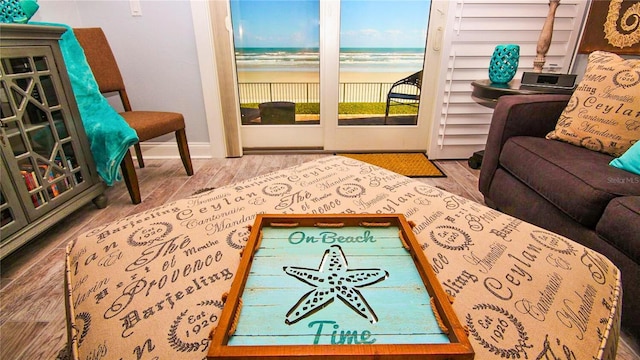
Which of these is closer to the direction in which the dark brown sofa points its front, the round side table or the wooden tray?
the wooden tray

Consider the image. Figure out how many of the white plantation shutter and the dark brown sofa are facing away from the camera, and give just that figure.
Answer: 0

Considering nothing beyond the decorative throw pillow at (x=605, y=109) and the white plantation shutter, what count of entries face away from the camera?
0

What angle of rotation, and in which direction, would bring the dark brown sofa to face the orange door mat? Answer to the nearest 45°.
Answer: approximately 90° to its right

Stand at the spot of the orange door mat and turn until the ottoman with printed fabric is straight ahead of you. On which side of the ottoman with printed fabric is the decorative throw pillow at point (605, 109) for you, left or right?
left

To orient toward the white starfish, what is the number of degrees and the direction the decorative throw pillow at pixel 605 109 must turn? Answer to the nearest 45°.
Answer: approximately 45° to its left

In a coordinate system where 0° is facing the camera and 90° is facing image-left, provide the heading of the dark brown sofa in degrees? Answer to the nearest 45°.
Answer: approximately 45°

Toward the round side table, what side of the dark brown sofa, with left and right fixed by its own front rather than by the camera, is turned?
right

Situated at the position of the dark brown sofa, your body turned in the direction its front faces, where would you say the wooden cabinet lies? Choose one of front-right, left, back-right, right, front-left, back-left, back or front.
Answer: front

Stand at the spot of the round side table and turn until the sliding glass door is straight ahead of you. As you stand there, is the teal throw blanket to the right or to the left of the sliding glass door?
left

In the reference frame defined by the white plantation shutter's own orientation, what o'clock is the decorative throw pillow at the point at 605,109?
The decorative throw pillow is roughly at 11 o'clock from the white plantation shutter.

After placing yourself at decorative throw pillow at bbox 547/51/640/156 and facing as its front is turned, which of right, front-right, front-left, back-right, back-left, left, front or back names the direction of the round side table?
right

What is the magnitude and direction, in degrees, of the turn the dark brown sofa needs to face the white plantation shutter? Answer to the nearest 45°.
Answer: approximately 90° to its right

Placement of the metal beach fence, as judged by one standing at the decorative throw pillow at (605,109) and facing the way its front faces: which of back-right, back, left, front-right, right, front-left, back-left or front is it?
front-right

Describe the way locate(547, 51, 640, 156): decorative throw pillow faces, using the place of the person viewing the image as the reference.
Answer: facing the viewer and to the left of the viewer

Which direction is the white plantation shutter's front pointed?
toward the camera

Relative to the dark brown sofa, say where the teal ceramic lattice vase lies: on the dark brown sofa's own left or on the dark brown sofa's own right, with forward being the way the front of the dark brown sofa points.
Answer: on the dark brown sofa's own right

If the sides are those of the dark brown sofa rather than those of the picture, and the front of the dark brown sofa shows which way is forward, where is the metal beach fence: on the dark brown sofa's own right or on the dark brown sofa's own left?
on the dark brown sofa's own right

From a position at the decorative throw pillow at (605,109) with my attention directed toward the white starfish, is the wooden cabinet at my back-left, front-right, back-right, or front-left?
front-right

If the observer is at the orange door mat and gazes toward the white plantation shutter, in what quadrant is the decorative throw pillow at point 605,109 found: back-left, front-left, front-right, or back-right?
front-right

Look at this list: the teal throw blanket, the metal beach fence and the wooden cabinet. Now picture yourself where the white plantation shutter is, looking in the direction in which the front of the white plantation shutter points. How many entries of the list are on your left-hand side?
0
